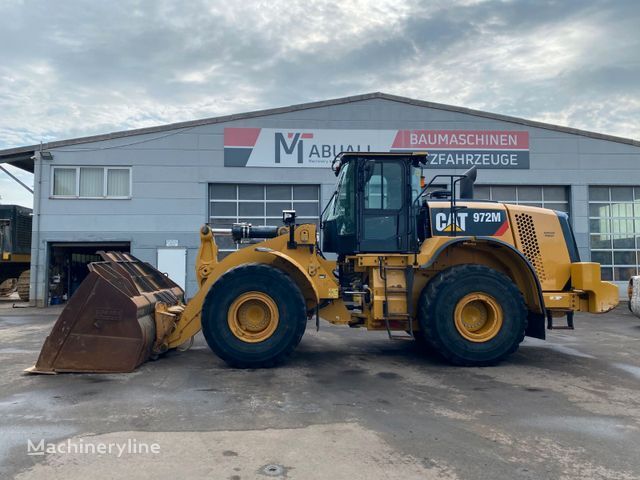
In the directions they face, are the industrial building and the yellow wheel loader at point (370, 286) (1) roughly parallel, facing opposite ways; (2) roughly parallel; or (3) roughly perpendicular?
roughly perpendicular

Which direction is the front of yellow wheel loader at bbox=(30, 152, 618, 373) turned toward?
to the viewer's left

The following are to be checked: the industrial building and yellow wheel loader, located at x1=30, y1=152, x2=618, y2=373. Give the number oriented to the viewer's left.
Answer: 1

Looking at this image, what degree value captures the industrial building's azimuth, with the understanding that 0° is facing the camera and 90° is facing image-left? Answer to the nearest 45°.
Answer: approximately 0°

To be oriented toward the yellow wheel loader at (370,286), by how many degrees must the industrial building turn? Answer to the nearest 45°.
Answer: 0° — it already faces it

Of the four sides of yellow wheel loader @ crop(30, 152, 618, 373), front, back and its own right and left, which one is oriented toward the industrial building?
right
